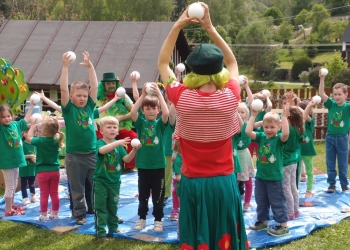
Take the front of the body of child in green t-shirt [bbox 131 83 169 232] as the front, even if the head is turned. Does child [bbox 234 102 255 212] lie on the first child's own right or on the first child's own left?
on the first child's own left

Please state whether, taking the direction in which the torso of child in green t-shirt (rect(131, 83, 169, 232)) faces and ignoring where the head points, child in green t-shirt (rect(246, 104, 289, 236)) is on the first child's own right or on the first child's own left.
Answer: on the first child's own left

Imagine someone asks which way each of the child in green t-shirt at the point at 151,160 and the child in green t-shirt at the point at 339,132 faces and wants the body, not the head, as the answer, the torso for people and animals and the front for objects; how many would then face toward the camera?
2

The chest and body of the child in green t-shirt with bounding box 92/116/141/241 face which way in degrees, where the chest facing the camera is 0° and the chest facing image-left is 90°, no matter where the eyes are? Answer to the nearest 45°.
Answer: approximately 315°

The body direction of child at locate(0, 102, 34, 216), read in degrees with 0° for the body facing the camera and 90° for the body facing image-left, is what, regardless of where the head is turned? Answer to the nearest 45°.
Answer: approximately 315°

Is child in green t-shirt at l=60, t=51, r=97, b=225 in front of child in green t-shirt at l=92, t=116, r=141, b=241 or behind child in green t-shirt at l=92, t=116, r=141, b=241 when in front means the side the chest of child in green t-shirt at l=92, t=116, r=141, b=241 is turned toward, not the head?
behind

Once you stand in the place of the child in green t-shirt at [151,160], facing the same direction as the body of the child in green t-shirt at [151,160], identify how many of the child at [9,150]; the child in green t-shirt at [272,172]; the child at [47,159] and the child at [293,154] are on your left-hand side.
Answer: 2

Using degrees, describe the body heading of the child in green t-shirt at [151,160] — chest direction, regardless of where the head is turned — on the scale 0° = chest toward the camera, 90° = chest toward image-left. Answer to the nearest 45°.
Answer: approximately 0°
